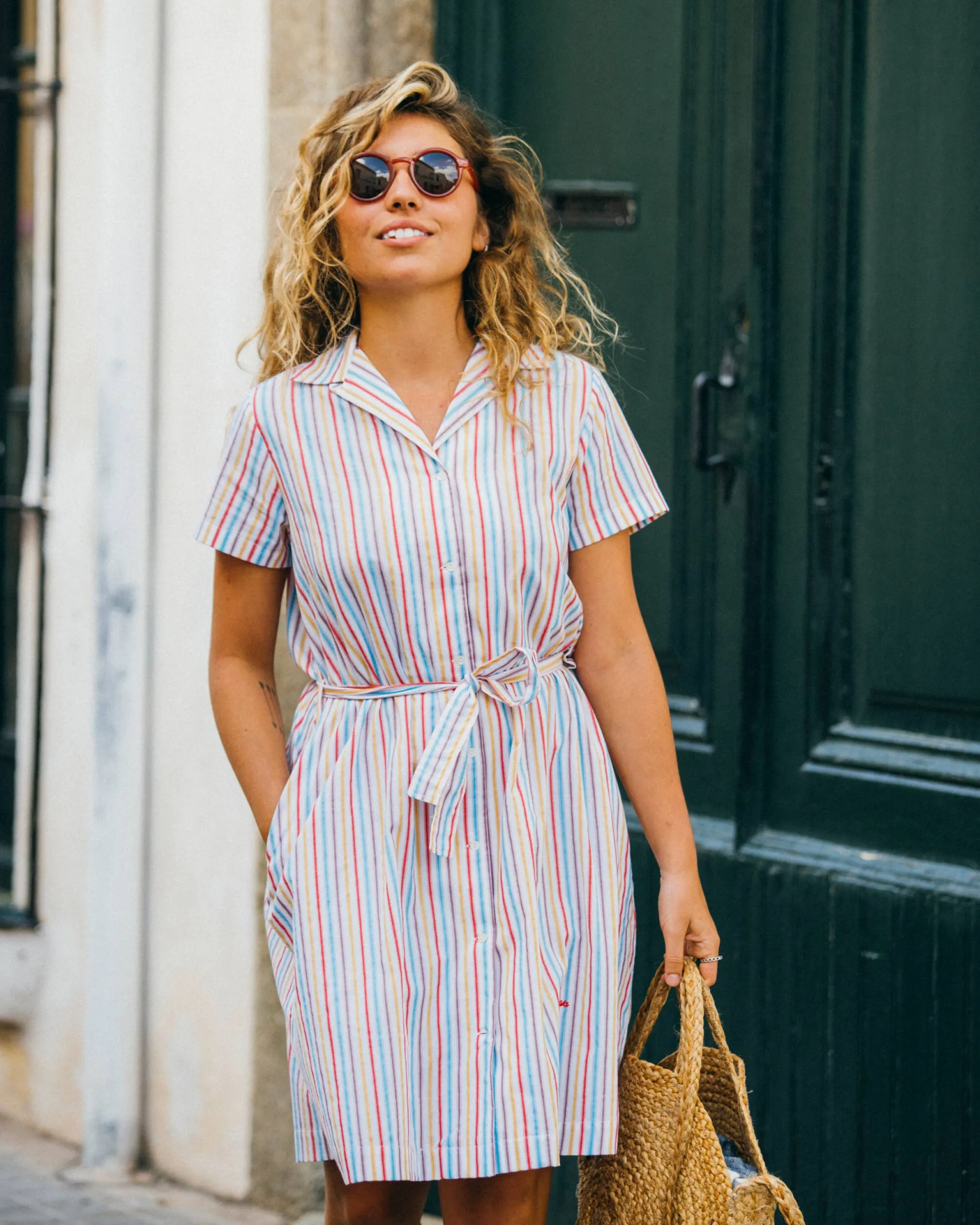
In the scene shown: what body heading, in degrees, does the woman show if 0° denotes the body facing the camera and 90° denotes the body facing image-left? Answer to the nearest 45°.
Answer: approximately 0°

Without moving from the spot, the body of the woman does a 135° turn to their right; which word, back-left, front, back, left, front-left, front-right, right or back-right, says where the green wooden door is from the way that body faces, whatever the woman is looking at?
right

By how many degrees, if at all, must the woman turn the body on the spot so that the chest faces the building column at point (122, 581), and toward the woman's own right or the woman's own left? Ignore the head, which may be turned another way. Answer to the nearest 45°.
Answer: approximately 135° to the woman's own right
